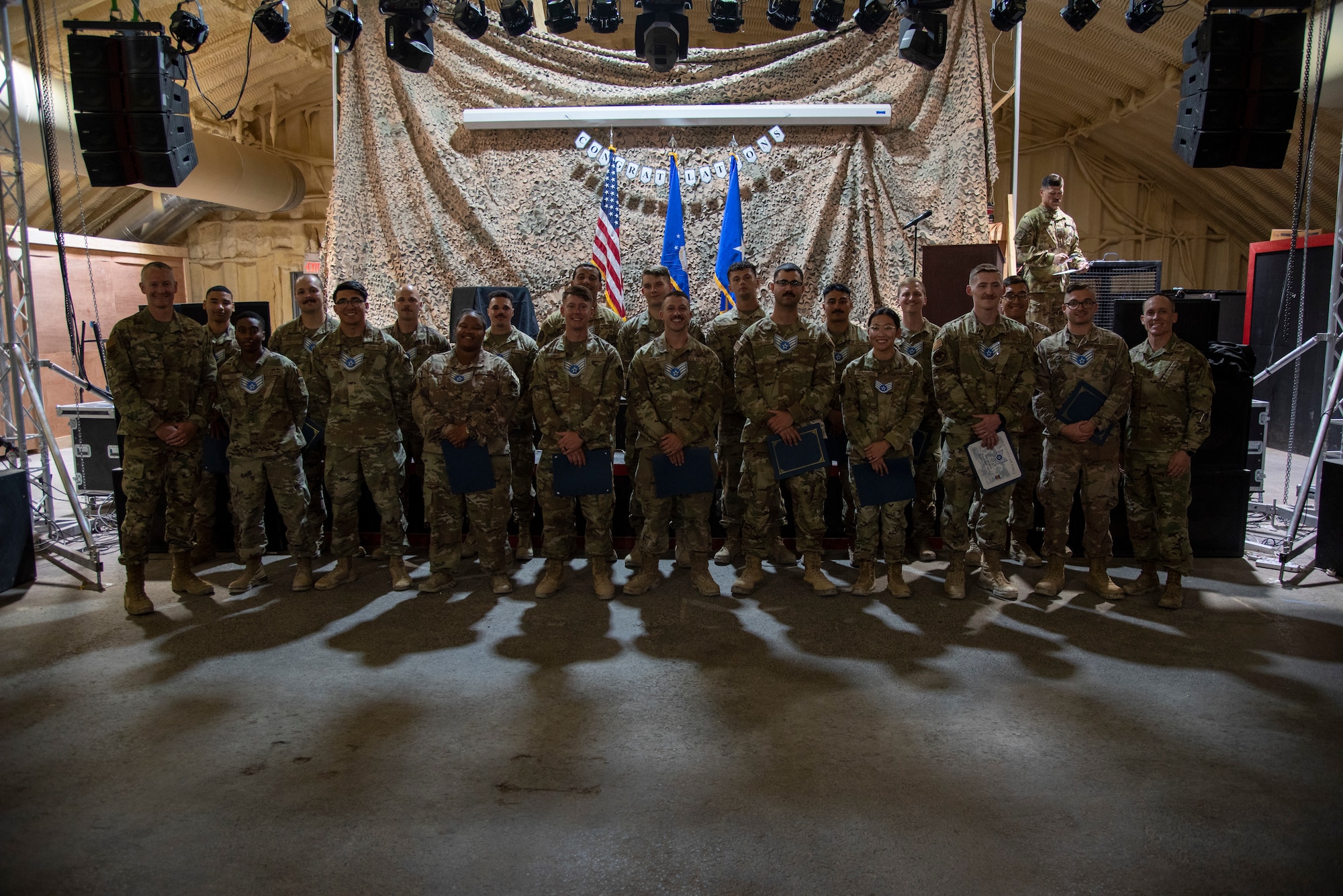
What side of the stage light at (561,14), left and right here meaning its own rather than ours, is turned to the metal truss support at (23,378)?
right

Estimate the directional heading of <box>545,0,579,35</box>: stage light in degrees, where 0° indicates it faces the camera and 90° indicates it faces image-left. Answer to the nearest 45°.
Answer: approximately 0°

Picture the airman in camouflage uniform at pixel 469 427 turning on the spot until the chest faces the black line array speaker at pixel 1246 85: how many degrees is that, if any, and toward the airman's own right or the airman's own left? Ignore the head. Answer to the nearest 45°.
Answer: approximately 90° to the airman's own left

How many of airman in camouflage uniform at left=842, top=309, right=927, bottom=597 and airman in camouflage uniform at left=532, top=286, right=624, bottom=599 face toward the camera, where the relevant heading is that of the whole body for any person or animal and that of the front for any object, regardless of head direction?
2

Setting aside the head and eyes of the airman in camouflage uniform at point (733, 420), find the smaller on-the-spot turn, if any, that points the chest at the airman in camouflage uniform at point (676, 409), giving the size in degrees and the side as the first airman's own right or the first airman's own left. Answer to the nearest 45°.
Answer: approximately 45° to the first airman's own right

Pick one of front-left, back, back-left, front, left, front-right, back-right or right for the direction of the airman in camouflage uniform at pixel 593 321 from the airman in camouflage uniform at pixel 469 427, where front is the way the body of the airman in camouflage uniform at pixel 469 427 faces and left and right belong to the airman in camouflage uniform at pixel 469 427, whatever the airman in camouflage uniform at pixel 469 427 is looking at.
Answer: back-left

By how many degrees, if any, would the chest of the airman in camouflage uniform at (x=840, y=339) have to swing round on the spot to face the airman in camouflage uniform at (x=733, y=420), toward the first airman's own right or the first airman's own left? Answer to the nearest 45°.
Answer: approximately 90° to the first airman's own right
